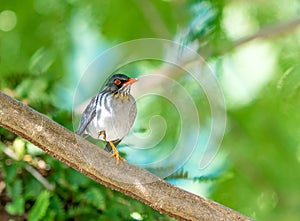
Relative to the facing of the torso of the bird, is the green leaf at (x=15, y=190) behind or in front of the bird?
behind

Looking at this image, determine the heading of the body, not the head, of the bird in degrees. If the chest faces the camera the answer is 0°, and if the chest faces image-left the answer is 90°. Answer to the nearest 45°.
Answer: approximately 315°
